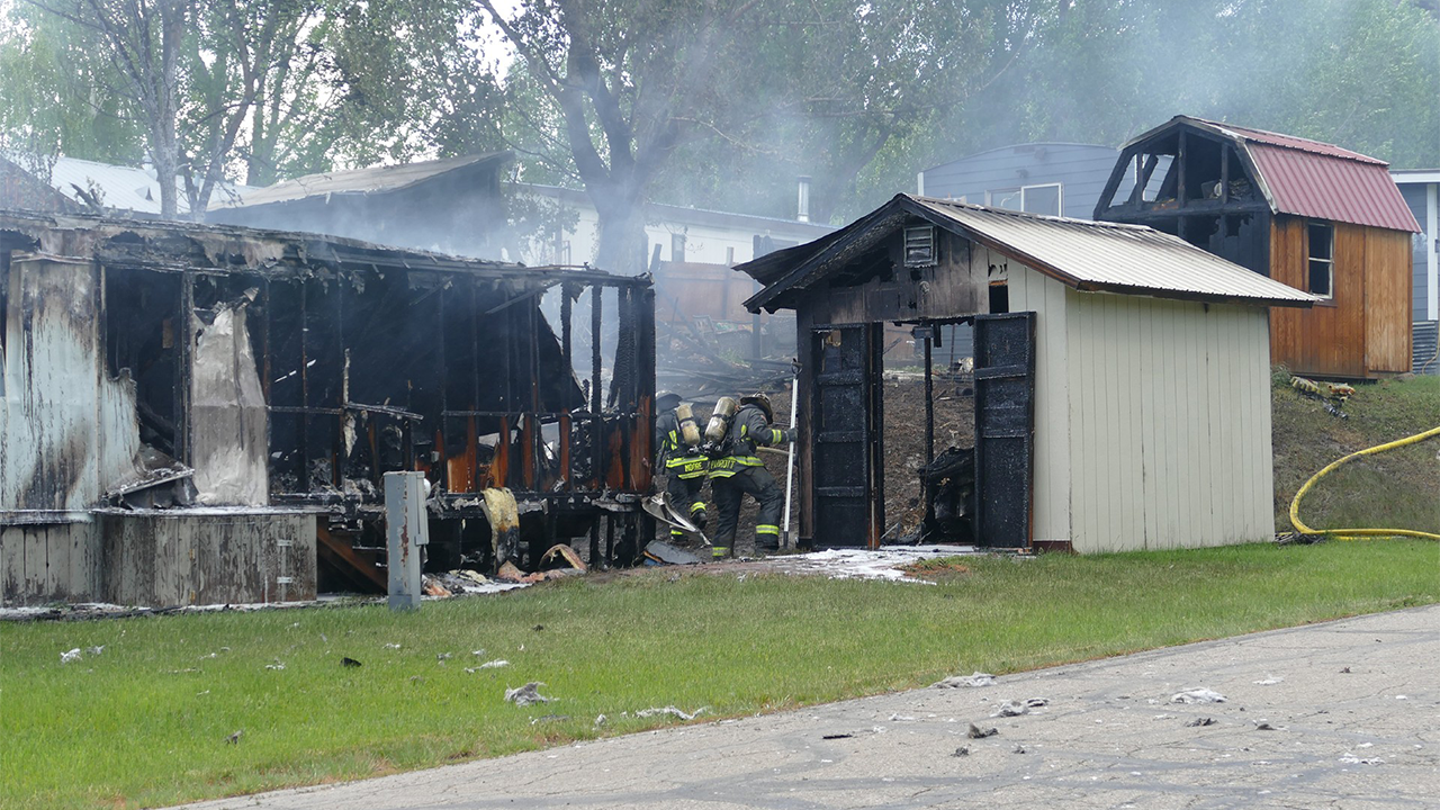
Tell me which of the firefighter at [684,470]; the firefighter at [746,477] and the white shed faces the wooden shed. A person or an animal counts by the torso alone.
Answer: the firefighter at [746,477]

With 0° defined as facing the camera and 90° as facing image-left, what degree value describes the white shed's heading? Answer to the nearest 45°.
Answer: approximately 45°

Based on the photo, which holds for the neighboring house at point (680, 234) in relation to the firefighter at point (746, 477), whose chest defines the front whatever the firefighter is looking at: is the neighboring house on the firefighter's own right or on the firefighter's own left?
on the firefighter's own left

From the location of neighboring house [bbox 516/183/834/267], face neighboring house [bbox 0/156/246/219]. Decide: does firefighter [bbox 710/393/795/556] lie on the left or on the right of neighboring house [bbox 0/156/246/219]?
left

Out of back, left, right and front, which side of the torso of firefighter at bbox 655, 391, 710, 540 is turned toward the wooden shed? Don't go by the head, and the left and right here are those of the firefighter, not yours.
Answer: right

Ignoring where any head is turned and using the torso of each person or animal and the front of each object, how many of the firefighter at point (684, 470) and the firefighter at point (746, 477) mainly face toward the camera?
0

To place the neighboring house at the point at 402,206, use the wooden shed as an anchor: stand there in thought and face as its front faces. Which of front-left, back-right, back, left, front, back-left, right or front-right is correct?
front-right

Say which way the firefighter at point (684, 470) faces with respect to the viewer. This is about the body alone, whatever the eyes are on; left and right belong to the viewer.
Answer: facing away from the viewer and to the left of the viewer

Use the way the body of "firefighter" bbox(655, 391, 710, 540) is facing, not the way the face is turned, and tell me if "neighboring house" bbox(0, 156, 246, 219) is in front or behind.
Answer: in front

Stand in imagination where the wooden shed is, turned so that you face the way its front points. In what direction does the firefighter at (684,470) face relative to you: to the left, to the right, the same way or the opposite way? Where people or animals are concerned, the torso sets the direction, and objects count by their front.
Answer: to the right

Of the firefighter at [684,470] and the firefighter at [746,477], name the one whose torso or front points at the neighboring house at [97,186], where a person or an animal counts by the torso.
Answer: the firefighter at [684,470]

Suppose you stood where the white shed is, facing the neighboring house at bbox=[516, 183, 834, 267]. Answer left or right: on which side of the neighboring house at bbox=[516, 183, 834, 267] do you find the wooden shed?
right

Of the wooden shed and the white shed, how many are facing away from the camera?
0
